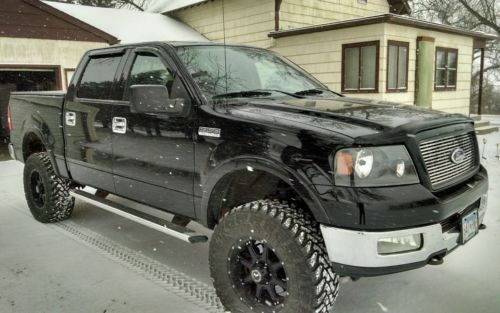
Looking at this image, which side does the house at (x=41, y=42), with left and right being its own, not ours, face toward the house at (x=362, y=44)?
left

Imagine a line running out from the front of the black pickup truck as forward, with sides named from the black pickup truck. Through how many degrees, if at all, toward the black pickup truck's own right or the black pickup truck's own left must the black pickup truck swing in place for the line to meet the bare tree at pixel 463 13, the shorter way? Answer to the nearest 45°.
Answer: approximately 90° to the black pickup truck's own left

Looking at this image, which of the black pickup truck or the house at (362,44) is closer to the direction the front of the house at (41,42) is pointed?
the black pickup truck

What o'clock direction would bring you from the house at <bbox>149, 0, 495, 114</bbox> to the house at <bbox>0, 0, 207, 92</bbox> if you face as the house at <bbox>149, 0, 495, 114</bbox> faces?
the house at <bbox>0, 0, 207, 92</bbox> is roughly at 4 o'clock from the house at <bbox>149, 0, 495, 114</bbox>.

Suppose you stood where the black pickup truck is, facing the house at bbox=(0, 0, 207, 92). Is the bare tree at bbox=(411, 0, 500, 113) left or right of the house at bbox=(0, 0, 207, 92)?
right

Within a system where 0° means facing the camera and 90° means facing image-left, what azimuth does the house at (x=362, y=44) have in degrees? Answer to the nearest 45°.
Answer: approximately 315°

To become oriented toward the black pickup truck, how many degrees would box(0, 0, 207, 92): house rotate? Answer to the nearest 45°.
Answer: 0° — it already faces it

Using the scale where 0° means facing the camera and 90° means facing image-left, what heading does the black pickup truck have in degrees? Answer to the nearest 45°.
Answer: approximately 315°

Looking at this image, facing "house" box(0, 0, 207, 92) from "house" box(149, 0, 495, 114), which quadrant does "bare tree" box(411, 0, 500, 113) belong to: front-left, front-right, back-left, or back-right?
back-right

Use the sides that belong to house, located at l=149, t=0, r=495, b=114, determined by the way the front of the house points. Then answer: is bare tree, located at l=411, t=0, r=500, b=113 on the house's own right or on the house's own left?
on the house's own left

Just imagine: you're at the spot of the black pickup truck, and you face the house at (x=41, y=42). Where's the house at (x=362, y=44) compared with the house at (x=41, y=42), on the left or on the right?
right

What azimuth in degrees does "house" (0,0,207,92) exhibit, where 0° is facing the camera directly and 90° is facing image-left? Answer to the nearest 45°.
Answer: approximately 0°

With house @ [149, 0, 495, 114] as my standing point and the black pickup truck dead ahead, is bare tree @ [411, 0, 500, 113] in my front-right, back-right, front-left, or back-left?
back-left
